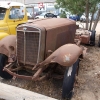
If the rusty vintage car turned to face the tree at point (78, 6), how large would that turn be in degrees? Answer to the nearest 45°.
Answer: approximately 135° to its right

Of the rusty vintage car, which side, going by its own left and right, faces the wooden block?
front

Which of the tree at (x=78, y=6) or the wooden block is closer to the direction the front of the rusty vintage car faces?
the wooden block
